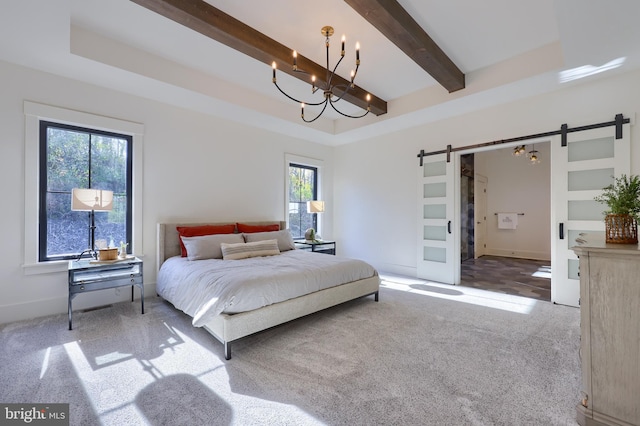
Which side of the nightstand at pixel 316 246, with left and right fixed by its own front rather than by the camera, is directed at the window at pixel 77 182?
right

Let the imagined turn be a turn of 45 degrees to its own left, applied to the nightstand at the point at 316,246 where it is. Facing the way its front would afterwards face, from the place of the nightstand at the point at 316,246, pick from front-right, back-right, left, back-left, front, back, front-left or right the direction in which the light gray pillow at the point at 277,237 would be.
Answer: back-right

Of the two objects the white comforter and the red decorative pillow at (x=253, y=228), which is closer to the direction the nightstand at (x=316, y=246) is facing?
the white comforter

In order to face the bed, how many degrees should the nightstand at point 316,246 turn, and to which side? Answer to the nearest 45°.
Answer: approximately 45° to its right

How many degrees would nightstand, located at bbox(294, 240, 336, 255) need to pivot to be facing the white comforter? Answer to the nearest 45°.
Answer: approximately 45° to its right

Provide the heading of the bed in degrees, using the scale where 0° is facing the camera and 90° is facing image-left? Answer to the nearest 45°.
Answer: approximately 315°

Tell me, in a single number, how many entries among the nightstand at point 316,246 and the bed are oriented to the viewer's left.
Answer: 0

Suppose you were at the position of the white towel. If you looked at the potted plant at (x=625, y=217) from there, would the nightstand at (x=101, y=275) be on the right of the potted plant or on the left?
right

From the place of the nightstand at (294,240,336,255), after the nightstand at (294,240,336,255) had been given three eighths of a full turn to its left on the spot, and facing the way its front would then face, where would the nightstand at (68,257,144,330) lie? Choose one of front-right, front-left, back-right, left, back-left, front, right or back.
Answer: back-left

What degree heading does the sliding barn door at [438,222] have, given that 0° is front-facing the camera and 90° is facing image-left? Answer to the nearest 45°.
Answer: approximately 45°

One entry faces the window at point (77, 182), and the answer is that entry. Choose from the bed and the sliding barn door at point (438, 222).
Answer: the sliding barn door

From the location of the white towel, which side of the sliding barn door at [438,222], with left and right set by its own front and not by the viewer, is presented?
back

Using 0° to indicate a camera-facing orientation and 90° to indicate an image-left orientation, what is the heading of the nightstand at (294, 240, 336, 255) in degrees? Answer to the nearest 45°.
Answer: approximately 315°

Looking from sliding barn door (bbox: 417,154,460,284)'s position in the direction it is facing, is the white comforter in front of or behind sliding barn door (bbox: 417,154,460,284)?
in front
